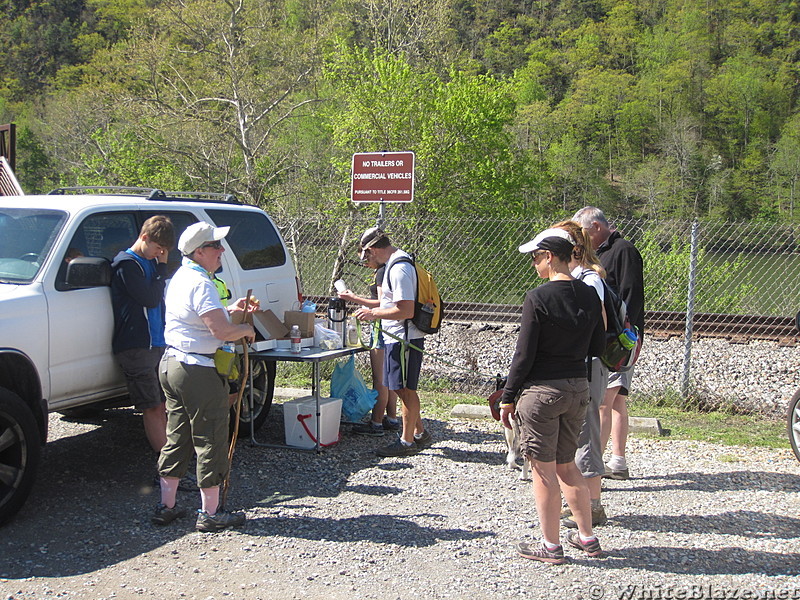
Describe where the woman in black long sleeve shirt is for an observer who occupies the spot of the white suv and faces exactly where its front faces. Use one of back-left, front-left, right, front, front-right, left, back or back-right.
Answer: left

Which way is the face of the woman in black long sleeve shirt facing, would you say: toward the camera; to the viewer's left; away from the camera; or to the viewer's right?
to the viewer's left

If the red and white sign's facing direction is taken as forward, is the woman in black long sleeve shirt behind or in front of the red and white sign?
in front

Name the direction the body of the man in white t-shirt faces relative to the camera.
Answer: to the viewer's left

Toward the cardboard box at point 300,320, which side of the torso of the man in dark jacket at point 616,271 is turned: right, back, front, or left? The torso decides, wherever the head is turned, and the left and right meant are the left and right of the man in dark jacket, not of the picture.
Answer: front

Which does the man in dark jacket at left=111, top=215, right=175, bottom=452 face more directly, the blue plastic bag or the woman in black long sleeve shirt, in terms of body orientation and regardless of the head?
the woman in black long sleeve shirt

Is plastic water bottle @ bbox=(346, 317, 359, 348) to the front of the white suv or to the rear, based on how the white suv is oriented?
to the rear

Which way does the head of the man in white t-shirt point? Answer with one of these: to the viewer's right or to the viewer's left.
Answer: to the viewer's left

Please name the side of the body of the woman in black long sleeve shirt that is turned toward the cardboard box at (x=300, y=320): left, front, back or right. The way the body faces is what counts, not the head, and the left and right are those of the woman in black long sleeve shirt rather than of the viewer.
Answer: front

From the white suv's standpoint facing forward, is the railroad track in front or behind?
behind

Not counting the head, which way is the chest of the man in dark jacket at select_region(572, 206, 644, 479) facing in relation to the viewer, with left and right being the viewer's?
facing to the left of the viewer

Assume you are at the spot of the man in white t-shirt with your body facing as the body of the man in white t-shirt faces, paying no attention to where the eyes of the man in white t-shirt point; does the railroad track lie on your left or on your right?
on your right

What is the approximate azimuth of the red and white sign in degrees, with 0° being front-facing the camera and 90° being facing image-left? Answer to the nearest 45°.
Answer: approximately 0°

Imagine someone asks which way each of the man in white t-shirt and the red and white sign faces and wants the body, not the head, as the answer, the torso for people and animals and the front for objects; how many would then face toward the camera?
1
